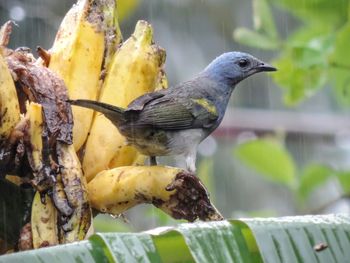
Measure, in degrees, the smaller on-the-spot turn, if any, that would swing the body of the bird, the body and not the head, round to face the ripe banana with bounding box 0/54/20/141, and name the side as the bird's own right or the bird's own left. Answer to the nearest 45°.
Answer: approximately 135° to the bird's own right

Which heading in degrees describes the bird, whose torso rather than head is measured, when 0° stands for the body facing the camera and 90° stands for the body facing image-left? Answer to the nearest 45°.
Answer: approximately 270°
